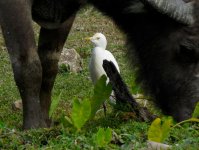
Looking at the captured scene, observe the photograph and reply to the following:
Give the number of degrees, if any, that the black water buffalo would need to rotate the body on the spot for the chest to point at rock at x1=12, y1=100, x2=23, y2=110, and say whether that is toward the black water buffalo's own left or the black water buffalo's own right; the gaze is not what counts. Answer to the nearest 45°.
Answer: approximately 135° to the black water buffalo's own left

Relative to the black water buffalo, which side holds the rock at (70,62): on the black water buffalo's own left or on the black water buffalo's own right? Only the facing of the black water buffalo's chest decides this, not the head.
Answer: on the black water buffalo's own left

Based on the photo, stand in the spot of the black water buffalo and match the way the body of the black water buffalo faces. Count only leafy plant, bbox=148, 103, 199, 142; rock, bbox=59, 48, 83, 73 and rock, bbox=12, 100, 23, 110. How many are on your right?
1

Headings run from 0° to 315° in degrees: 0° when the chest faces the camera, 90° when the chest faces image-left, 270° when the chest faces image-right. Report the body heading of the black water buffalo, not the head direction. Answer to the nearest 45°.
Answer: approximately 270°

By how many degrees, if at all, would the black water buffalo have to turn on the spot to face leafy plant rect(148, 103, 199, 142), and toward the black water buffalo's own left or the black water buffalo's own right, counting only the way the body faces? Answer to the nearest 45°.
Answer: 0° — it already faces it

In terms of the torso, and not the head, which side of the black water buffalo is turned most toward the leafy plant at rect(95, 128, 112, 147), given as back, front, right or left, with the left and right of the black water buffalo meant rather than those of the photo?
right
